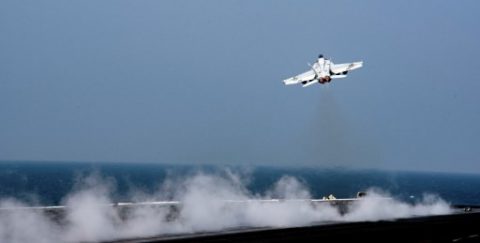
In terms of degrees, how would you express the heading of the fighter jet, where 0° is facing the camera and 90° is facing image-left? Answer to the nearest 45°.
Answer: approximately 180°
